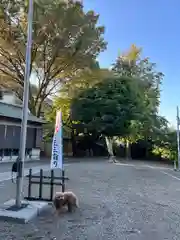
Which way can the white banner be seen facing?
toward the camera

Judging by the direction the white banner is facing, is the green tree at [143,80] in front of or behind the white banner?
behind

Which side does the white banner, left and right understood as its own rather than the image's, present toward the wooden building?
back

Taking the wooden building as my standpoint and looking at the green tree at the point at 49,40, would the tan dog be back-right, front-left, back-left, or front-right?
back-right

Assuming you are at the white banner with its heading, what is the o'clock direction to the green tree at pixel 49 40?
The green tree is roughly at 6 o'clock from the white banner.

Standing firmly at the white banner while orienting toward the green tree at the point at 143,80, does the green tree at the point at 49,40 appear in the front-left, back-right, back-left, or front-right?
front-left
